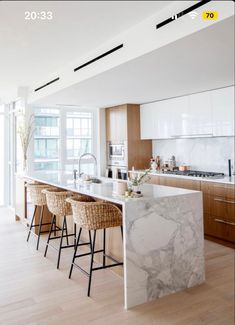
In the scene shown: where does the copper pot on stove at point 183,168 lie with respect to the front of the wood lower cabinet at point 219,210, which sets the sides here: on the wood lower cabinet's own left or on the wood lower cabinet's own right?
on the wood lower cabinet's own right

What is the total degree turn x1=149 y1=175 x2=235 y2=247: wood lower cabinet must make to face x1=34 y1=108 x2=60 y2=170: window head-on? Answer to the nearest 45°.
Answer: approximately 90° to its right

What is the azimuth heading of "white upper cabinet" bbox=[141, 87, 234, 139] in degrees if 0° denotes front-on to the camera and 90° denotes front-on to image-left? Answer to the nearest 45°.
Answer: approximately 45°

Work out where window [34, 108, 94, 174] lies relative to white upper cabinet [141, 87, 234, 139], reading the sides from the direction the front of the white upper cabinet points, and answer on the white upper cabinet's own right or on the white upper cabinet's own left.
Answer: on the white upper cabinet's own right

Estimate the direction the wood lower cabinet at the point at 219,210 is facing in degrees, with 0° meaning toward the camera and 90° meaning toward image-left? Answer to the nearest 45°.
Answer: approximately 45°
